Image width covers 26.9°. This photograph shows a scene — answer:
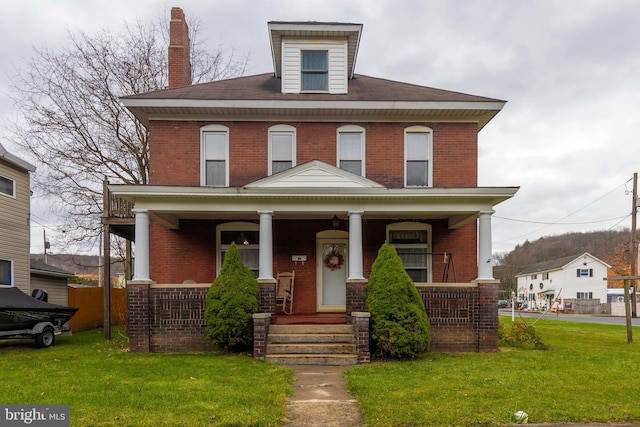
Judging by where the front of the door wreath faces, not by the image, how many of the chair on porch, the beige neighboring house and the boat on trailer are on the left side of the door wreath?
0

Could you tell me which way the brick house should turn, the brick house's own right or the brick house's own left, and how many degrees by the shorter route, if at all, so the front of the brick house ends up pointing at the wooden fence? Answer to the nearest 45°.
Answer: approximately 135° to the brick house's own right

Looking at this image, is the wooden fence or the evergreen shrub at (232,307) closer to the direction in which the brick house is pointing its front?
the evergreen shrub

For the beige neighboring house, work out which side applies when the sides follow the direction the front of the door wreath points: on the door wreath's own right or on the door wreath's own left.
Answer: on the door wreath's own right

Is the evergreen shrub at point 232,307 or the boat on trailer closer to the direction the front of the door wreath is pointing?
the evergreen shrub

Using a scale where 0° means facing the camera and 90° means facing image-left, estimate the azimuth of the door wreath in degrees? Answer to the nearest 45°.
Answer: approximately 0°

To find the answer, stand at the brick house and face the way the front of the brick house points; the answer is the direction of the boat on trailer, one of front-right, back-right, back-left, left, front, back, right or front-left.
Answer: right

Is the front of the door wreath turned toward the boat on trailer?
no

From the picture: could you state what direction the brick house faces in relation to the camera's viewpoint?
facing the viewer

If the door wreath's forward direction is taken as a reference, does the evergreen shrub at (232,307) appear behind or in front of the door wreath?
in front
